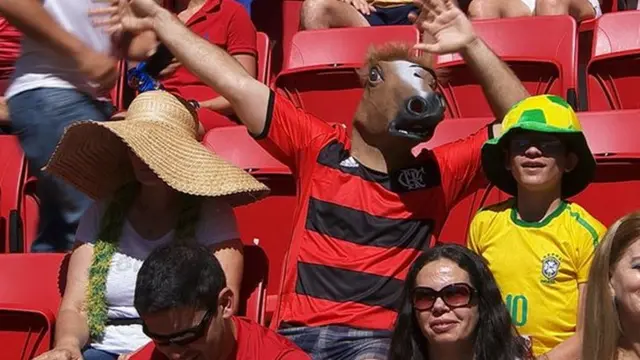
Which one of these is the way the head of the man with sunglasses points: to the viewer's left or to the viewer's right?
to the viewer's left

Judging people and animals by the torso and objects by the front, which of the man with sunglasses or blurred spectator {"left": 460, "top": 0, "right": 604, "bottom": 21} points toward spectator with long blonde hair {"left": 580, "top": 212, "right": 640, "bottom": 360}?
blurred spectator {"left": 460, "top": 0, "right": 604, "bottom": 21}

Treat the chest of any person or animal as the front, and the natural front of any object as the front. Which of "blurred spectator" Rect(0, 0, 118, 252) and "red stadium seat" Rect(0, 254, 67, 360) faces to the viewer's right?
the blurred spectator

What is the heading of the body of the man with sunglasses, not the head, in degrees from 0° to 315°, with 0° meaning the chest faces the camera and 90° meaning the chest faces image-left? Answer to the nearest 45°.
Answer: approximately 45°

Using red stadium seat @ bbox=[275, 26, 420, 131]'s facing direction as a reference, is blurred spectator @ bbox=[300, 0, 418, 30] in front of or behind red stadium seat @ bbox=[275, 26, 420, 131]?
behind

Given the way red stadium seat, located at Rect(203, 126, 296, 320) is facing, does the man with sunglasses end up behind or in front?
in front
